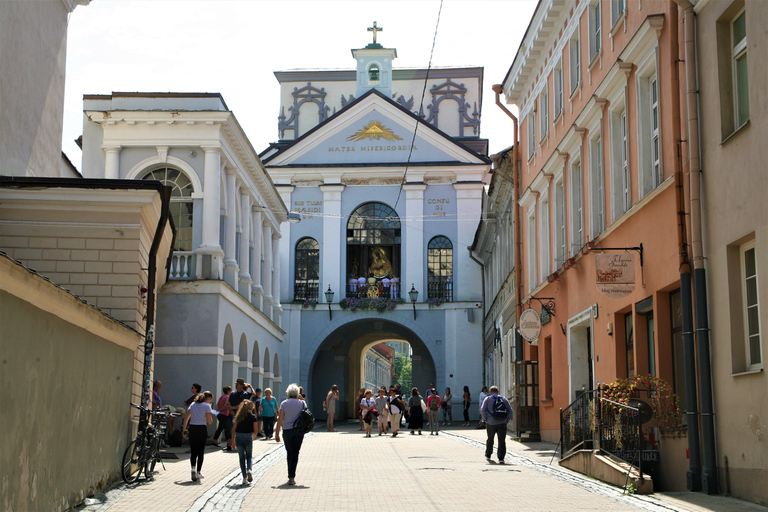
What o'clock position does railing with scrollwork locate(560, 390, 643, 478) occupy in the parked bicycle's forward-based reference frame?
The railing with scrollwork is roughly at 8 o'clock from the parked bicycle.

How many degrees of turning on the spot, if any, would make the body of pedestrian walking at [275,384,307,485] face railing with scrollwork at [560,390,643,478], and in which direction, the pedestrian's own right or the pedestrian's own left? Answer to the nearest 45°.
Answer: approximately 90° to the pedestrian's own right

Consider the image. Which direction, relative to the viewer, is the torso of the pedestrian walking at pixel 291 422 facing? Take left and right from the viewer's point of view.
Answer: facing away from the viewer

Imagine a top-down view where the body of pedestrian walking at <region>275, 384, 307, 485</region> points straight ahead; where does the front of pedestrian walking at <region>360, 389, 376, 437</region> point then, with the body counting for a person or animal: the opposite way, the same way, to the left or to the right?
the opposite way

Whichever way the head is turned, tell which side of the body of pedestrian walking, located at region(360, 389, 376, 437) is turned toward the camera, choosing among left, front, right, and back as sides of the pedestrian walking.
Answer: front

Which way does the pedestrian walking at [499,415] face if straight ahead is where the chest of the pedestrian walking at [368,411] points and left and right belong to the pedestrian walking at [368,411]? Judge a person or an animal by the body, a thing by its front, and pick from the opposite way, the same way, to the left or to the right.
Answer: the opposite way

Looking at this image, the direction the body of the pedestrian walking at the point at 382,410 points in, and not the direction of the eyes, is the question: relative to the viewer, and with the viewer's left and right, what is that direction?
facing the viewer

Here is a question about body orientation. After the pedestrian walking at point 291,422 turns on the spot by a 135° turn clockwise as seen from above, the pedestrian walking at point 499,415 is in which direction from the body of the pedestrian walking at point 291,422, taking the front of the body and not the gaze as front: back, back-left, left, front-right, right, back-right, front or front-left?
left

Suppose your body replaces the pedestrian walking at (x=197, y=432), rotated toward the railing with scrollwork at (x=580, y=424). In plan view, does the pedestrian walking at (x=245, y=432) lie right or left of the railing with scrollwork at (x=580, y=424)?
right

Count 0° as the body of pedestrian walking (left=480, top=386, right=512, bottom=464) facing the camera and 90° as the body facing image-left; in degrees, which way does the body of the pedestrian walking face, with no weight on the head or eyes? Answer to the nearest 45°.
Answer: approximately 180°
